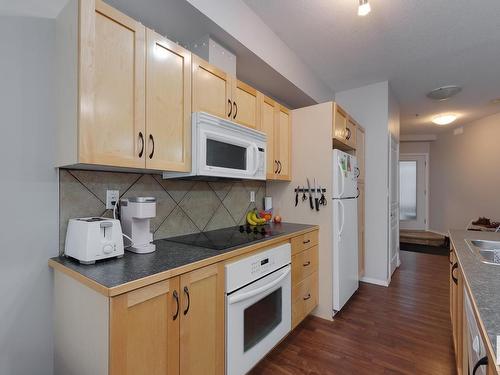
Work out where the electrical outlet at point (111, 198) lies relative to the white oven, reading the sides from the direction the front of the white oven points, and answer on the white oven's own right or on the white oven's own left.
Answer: on the white oven's own right

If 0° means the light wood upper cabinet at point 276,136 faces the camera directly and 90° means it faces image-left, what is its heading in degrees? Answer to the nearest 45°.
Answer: approximately 315°

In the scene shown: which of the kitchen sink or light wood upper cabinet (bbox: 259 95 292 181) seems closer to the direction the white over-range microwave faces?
the kitchen sink

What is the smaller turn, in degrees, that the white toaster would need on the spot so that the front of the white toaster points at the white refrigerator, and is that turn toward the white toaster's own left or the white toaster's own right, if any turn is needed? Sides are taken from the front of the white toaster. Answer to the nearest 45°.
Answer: approximately 45° to the white toaster's own left

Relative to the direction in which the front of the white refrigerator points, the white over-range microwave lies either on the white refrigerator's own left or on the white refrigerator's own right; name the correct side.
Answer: on the white refrigerator's own right

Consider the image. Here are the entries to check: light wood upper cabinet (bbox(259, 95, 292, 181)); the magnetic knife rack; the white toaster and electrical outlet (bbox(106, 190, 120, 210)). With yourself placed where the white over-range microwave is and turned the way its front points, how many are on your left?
2

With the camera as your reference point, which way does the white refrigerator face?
facing to the right of the viewer

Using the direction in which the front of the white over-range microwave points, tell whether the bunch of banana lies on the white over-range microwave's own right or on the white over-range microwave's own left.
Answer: on the white over-range microwave's own left
